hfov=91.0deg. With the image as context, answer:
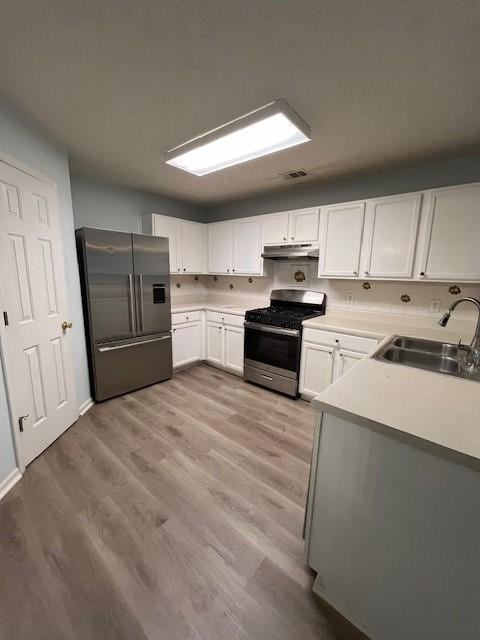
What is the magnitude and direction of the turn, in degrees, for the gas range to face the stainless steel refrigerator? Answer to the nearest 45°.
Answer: approximately 45° to its right

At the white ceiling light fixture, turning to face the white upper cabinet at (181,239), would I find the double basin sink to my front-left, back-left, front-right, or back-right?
back-right

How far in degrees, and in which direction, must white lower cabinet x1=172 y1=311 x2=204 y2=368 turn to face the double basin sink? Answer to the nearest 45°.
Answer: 0° — it already faces it

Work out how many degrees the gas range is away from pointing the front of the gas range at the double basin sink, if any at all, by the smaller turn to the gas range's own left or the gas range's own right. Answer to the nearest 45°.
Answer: approximately 90° to the gas range's own left

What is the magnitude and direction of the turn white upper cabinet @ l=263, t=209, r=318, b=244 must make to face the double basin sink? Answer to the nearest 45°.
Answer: approximately 90° to its left
